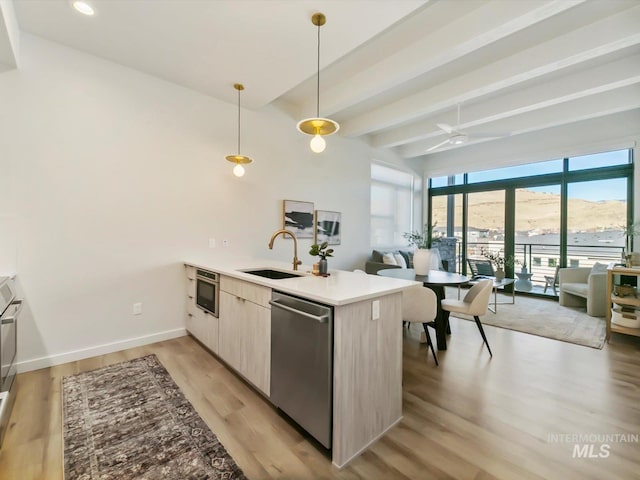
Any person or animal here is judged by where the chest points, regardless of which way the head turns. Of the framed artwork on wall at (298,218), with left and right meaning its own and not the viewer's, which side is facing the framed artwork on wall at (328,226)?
left

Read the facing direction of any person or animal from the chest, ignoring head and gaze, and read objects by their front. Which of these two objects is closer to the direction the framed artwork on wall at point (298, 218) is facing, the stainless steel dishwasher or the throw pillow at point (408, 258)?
the stainless steel dishwasher

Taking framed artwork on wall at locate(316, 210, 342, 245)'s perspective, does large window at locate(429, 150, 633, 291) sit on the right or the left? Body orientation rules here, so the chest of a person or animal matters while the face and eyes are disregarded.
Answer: on its left

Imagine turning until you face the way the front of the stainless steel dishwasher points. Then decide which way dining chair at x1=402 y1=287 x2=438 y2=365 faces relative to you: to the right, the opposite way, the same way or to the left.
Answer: the opposite way

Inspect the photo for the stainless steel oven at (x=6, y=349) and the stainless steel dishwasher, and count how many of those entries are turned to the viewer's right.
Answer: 1

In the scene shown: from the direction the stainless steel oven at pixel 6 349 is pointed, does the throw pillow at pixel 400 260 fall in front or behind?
in front

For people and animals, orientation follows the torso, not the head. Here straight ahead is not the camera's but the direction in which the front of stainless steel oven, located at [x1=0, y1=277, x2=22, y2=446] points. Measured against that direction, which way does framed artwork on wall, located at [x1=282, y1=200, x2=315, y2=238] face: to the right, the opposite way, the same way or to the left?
to the right

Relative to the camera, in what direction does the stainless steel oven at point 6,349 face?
facing to the right of the viewer

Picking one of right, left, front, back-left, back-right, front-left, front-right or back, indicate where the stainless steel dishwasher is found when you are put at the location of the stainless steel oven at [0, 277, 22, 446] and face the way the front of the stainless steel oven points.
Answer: front-right

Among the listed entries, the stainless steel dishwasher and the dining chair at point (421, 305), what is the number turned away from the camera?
1

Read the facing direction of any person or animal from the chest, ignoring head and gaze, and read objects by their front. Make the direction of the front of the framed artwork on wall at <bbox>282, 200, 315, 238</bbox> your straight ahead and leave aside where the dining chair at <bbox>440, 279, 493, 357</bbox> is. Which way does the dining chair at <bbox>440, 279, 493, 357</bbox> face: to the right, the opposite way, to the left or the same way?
the opposite way

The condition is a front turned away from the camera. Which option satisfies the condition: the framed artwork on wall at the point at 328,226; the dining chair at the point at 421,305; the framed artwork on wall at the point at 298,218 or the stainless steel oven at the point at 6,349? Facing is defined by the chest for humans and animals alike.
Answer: the dining chair

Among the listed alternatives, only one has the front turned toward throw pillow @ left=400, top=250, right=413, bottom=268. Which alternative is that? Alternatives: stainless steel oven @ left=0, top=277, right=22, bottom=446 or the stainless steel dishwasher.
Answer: the stainless steel oven

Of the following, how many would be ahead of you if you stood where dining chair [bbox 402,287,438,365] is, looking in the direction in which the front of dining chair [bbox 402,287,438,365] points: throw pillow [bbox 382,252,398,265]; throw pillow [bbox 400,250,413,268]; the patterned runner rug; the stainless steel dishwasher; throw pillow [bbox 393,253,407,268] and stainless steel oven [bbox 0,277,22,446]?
3

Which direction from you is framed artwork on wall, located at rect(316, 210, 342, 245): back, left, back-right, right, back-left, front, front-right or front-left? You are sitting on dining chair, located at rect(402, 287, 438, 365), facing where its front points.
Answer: front-left
